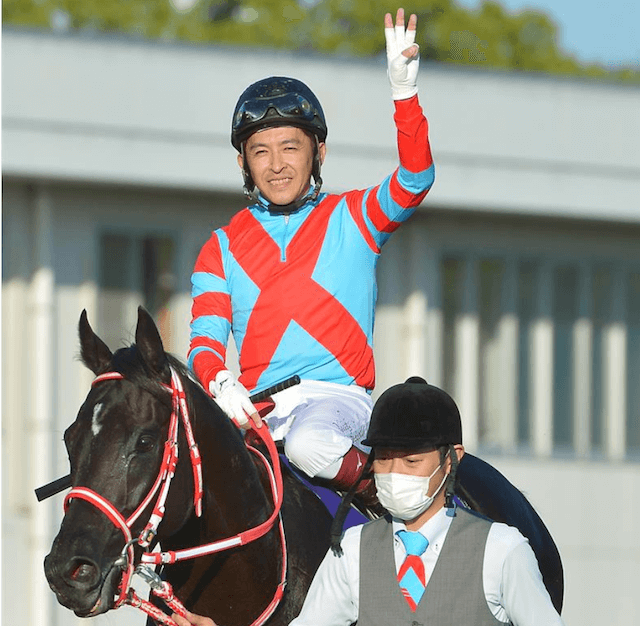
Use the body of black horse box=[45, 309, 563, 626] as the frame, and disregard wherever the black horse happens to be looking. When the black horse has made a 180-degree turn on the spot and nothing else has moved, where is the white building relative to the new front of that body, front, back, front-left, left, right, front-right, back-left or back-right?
front-left

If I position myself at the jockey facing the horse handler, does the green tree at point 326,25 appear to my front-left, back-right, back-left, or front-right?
back-left

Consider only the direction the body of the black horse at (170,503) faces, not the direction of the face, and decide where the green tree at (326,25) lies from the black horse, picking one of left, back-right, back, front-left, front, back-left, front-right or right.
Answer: back-right

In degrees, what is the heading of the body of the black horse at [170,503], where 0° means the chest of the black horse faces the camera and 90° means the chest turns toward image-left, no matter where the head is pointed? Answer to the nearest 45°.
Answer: approximately 45°

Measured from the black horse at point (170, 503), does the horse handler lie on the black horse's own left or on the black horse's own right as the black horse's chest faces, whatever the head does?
on the black horse's own left
